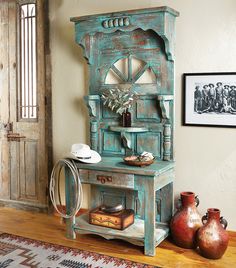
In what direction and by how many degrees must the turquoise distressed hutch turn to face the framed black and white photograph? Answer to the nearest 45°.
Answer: approximately 135° to its left

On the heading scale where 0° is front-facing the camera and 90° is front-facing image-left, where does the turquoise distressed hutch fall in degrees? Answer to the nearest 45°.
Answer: approximately 45°

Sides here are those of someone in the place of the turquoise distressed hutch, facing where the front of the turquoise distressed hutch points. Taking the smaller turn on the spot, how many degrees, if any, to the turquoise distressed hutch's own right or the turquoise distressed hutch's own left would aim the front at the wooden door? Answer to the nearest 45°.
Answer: approximately 90° to the turquoise distressed hutch's own right

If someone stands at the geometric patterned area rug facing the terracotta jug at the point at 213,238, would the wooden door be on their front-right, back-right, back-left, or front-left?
back-left
